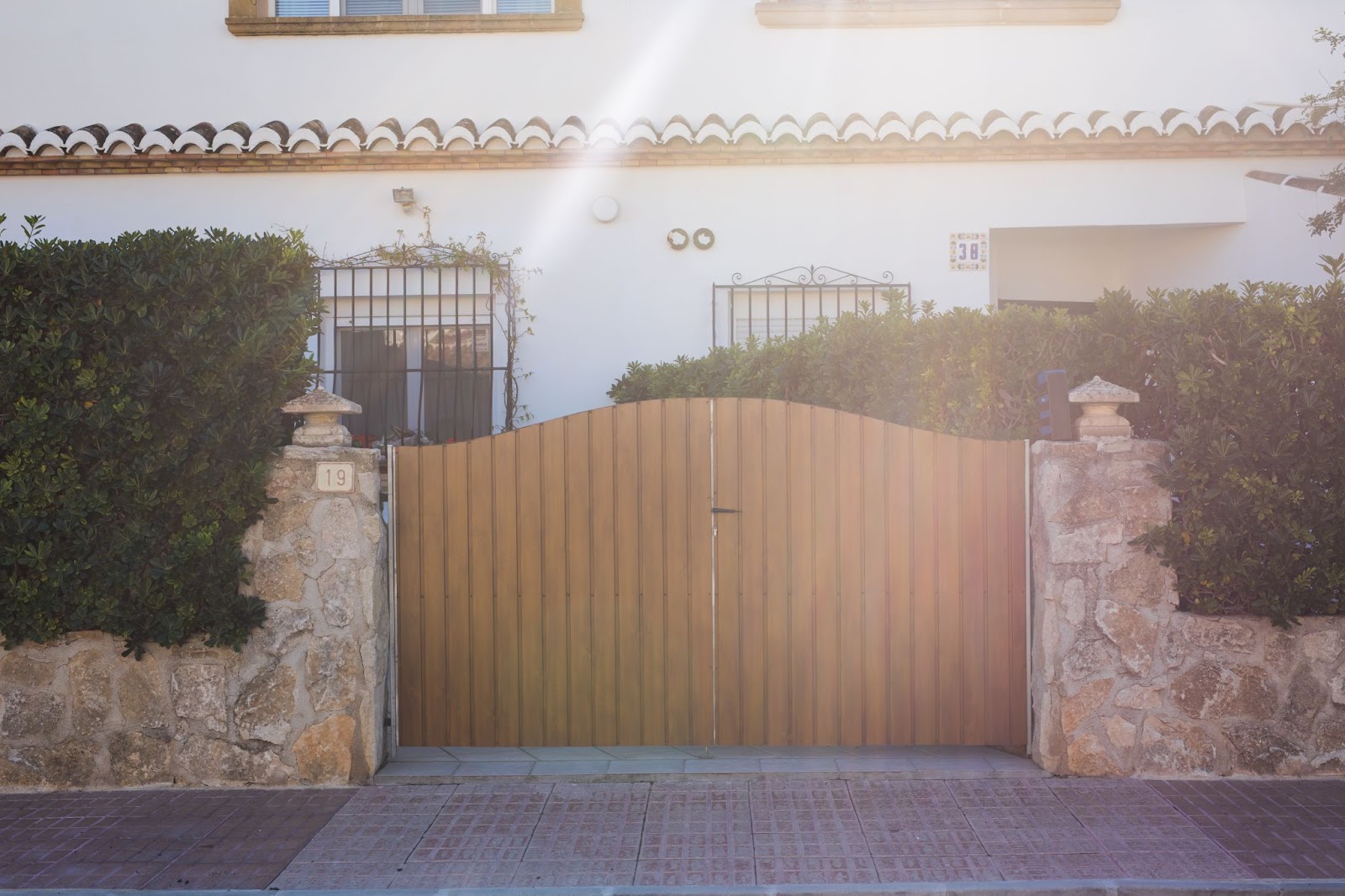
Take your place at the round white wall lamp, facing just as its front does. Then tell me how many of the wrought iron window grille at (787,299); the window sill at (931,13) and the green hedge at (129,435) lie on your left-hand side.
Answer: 2

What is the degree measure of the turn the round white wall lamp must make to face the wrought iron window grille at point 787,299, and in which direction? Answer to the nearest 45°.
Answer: approximately 90° to its left

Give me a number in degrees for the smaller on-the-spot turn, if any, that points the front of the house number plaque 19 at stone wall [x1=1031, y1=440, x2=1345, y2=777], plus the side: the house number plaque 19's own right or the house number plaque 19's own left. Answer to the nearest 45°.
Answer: approximately 90° to the house number plaque 19's own left

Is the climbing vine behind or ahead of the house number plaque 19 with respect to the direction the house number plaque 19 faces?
behind

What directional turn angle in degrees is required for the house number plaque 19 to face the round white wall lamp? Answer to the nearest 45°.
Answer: approximately 135° to its left

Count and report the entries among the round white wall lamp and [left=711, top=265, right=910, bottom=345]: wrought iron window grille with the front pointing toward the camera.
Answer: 2

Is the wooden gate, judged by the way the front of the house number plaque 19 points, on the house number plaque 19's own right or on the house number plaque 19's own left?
on the house number plaque 19's own left

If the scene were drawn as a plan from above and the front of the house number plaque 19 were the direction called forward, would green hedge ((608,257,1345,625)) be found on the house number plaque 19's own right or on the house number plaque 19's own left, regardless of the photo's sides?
on the house number plaque 19's own left

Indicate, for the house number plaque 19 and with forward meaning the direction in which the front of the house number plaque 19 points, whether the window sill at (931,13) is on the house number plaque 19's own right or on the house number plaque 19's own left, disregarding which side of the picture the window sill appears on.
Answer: on the house number plaque 19's own left

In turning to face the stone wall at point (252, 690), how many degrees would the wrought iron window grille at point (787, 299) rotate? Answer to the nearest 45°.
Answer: approximately 45° to its right

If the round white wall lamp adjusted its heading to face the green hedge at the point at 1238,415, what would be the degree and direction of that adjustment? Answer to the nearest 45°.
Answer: approximately 45° to its left

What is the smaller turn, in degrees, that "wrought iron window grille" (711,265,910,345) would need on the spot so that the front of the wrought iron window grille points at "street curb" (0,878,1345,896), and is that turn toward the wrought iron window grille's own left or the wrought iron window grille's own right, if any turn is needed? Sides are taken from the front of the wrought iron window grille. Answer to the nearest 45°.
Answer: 0° — it already faces it
